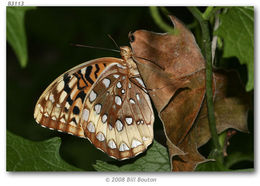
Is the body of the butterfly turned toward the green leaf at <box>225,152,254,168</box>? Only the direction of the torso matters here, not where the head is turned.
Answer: no
